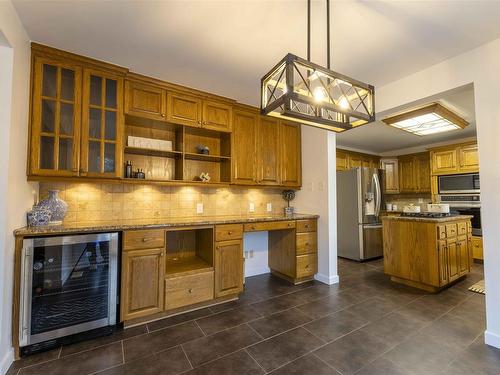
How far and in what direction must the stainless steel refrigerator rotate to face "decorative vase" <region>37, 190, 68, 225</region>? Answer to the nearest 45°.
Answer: approximately 90° to its right

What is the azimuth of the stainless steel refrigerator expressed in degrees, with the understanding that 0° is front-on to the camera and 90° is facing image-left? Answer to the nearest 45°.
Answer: approximately 315°

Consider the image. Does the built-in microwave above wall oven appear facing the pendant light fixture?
yes

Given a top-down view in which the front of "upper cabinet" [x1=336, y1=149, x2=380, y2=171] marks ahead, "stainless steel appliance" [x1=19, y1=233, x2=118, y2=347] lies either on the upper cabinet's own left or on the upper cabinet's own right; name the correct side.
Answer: on the upper cabinet's own right

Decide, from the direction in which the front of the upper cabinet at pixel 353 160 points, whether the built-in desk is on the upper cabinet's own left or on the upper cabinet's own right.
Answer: on the upper cabinet's own right

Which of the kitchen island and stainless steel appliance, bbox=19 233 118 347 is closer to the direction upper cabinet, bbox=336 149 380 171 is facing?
the kitchen island

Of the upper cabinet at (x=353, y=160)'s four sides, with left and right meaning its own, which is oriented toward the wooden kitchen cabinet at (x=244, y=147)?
right

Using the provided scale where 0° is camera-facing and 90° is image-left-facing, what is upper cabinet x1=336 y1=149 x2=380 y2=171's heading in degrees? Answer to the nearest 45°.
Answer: approximately 315°

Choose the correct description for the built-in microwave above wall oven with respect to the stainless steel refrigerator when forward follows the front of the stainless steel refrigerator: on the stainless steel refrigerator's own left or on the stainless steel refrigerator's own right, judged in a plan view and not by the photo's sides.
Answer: on the stainless steel refrigerator's own left
